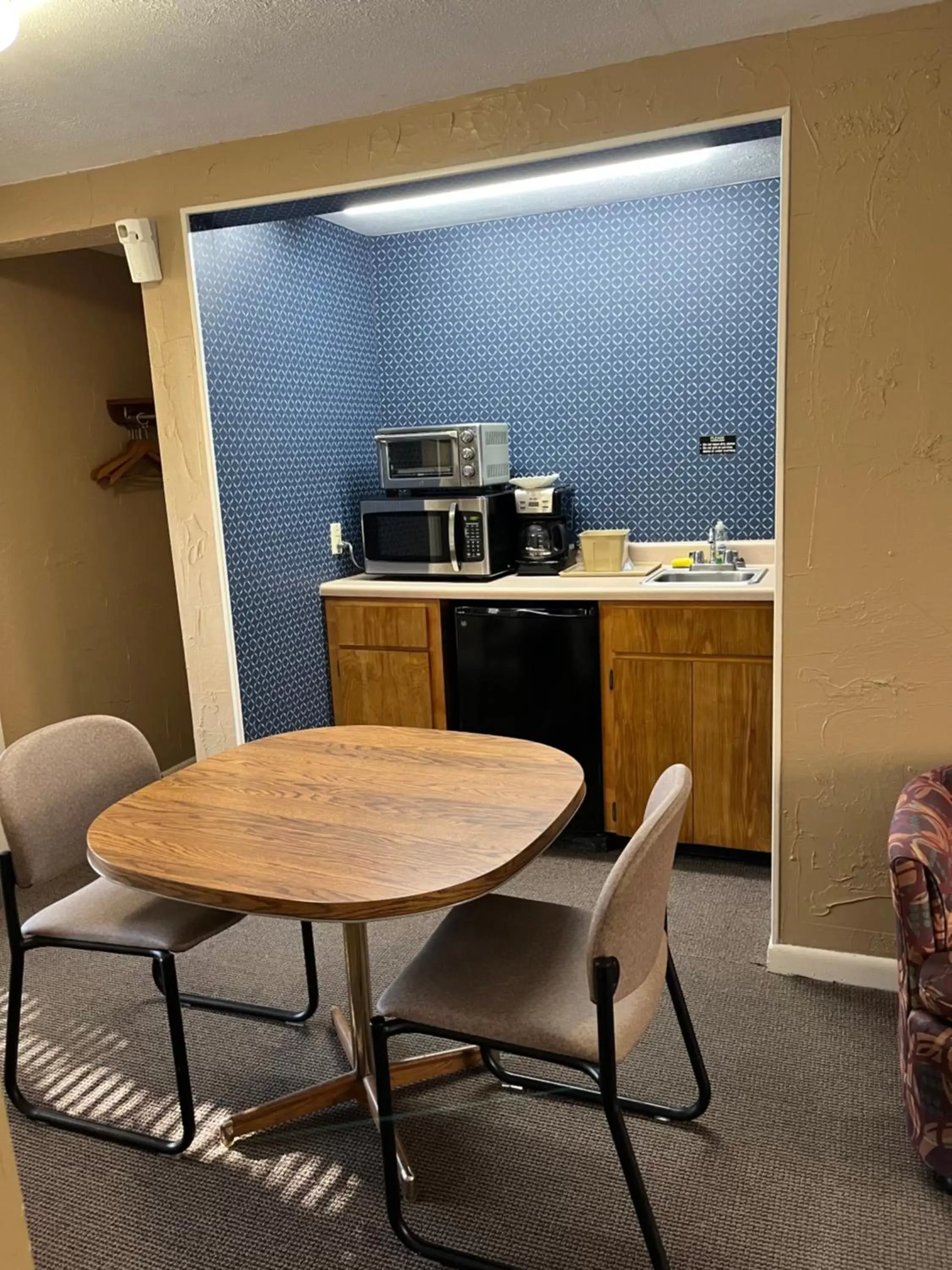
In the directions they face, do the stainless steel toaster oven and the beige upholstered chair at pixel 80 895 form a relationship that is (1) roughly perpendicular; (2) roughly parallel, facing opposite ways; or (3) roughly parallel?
roughly perpendicular

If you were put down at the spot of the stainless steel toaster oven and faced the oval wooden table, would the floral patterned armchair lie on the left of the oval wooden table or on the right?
left

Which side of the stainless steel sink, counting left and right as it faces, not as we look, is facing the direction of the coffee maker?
right

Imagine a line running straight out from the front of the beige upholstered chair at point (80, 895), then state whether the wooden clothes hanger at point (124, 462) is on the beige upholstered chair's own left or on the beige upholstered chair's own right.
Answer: on the beige upholstered chair's own left

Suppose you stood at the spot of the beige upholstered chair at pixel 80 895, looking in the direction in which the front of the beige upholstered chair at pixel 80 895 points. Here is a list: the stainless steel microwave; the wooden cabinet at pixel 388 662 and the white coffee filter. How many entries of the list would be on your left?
3

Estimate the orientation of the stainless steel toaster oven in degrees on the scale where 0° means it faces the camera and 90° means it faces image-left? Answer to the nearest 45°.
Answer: approximately 45°

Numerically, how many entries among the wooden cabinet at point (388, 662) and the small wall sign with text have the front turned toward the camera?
2

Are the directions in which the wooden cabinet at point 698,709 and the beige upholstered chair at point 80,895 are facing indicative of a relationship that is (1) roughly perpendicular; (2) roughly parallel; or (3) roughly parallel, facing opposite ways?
roughly perpendicular

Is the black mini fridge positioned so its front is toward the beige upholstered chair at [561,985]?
yes
